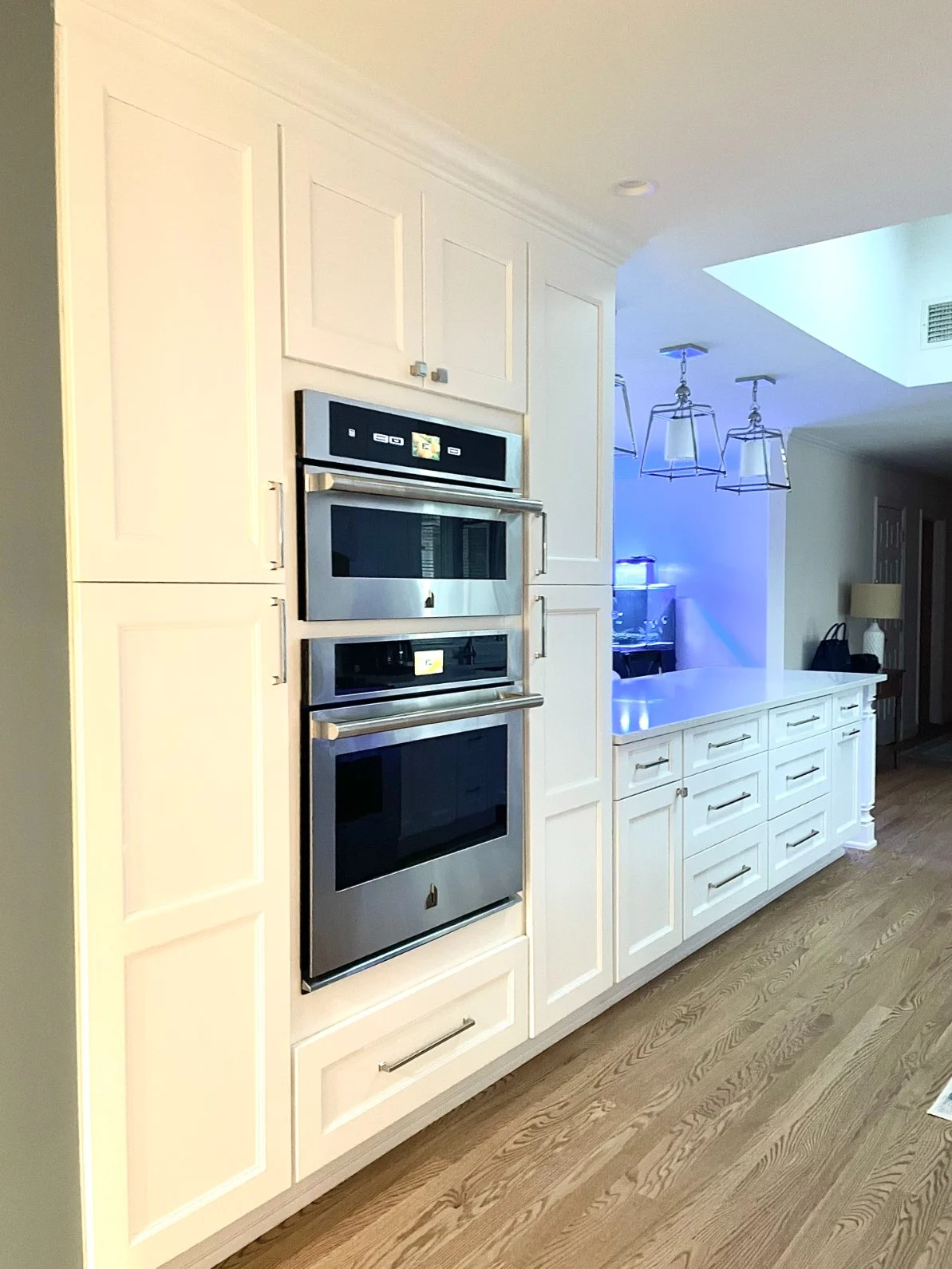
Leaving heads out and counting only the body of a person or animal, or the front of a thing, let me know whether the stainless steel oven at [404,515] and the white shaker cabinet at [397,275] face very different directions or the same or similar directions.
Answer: same or similar directions

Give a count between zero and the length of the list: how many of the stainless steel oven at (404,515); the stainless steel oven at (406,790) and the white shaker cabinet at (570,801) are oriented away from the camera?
0

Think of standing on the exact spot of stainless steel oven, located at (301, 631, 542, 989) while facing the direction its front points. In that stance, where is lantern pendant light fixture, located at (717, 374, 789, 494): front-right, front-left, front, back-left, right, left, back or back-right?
left

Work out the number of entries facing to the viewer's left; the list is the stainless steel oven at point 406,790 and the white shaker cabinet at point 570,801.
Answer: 0

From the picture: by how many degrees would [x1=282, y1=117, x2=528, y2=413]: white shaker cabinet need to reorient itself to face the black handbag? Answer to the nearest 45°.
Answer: approximately 90° to its left

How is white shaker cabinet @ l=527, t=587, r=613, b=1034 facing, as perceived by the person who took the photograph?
facing the viewer and to the right of the viewer

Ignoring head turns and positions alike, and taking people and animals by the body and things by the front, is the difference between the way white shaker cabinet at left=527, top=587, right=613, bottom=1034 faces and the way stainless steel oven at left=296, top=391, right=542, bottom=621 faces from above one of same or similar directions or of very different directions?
same or similar directions

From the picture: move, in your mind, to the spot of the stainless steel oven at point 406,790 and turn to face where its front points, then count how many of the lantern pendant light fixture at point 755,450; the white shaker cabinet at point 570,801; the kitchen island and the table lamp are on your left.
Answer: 4

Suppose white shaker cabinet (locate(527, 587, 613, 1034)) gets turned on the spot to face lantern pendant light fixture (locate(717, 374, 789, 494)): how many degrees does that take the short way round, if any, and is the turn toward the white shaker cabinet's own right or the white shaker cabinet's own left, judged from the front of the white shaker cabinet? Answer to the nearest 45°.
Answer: approximately 90° to the white shaker cabinet's own left

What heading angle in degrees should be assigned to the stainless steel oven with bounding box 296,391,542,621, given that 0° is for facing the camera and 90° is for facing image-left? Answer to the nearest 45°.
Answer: approximately 315°

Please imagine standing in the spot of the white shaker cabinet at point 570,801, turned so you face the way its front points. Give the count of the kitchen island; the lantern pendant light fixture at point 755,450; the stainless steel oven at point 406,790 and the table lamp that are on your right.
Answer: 1

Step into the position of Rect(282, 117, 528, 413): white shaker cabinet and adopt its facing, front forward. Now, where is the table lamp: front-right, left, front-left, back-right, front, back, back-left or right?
left

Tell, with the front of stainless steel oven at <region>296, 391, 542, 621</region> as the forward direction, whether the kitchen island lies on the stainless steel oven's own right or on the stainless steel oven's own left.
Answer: on the stainless steel oven's own left
